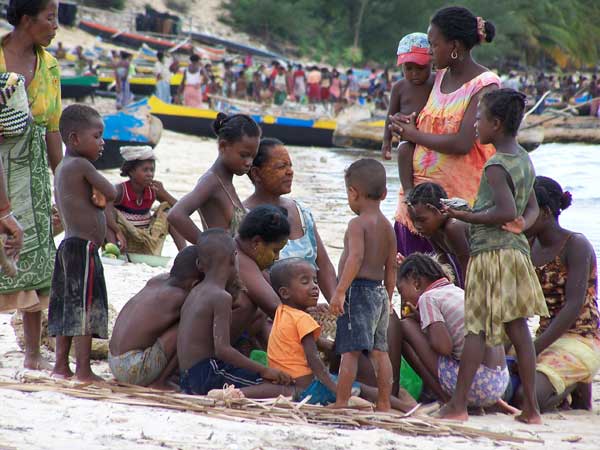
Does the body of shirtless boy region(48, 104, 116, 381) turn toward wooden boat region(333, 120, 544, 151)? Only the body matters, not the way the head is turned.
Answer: no

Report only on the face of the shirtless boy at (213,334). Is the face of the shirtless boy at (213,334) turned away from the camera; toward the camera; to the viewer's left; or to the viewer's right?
away from the camera

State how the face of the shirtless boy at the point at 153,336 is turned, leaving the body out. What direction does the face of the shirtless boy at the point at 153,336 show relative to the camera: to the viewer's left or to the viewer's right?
to the viewer's right

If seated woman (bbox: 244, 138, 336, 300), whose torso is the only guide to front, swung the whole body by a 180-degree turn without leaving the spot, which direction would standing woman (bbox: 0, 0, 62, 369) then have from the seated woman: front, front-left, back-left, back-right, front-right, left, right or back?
front-left

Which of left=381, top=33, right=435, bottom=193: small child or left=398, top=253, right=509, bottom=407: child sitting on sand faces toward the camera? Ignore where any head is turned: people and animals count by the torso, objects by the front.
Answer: the small child

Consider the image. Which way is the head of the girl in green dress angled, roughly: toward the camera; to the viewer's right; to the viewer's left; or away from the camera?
to the viewer's left

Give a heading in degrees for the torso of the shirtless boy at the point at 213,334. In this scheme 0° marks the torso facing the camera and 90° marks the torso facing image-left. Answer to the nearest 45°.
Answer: approximately 225°

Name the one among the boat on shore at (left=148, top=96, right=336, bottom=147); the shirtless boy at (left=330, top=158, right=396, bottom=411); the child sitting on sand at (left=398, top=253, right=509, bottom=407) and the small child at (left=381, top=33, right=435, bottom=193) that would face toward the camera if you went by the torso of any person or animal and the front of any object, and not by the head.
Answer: the small child

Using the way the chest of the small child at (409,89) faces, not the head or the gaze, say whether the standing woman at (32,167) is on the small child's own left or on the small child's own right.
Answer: on the small child's own right

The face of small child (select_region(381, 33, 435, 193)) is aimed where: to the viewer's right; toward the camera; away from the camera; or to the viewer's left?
toward the camera

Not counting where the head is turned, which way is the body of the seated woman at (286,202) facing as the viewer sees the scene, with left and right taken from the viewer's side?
facing the viewer and to the right of the viewer

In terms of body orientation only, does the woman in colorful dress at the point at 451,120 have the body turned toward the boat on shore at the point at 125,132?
no

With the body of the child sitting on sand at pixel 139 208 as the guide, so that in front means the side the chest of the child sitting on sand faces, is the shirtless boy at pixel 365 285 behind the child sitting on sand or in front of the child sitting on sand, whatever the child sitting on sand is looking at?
in front

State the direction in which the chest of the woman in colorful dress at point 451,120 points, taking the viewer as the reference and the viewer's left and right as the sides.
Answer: facing the viewer and to the left of the viewer

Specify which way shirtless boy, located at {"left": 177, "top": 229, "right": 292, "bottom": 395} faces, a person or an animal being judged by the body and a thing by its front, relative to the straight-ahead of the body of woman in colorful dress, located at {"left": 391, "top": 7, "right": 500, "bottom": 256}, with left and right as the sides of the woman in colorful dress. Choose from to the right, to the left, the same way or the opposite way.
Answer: the opposite way

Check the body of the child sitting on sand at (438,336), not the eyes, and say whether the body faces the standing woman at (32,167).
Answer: yes
